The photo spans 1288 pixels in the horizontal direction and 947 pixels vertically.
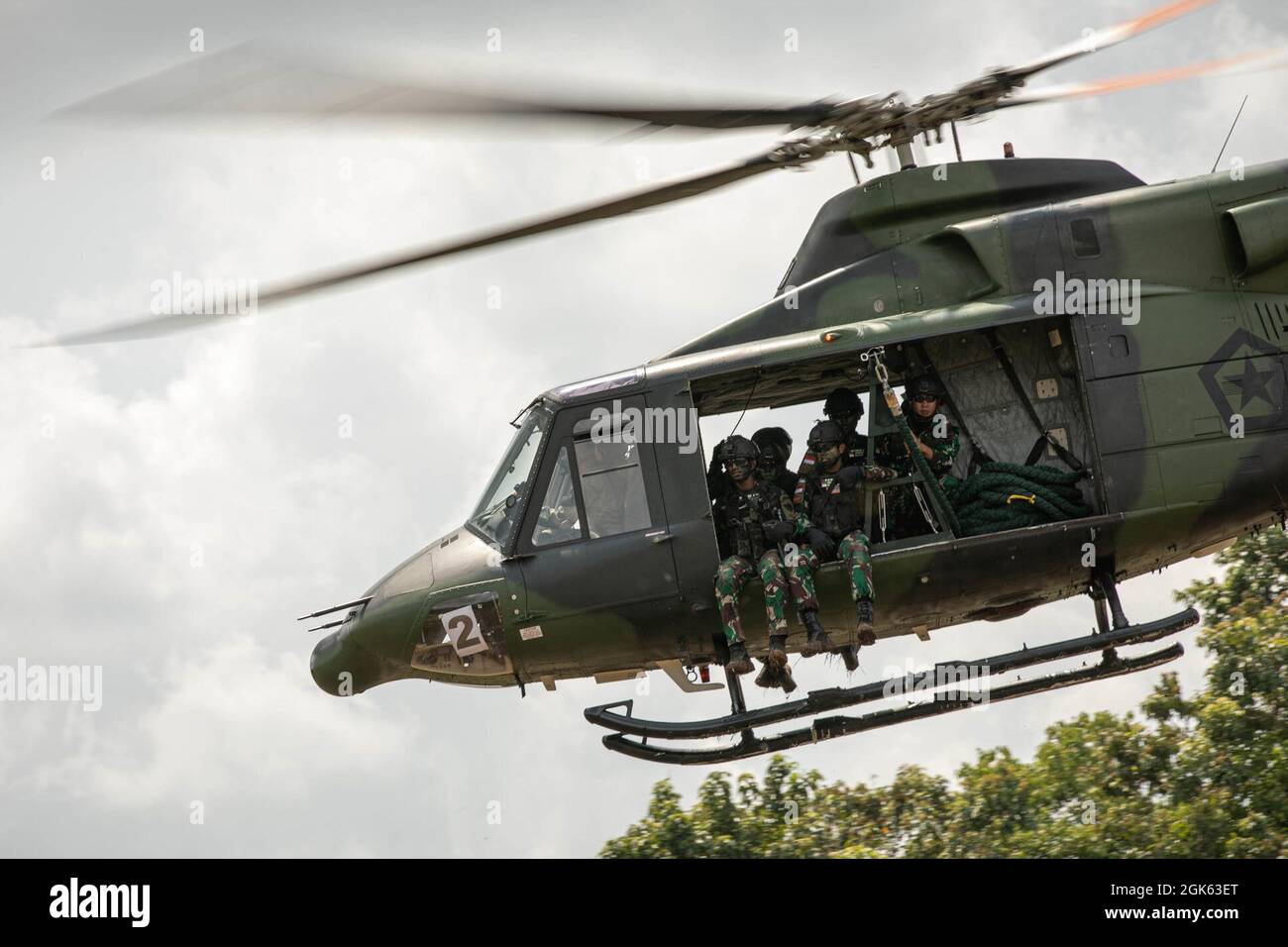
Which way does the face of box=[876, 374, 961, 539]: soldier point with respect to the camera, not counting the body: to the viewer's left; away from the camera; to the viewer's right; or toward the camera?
toward the camera

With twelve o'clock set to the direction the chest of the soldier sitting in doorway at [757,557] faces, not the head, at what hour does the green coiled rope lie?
The green coiled rope is roughly at 9 o'clock from the soldier sitting in doorway.

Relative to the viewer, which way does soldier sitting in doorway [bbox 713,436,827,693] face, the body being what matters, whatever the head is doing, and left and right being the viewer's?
facing the viewer

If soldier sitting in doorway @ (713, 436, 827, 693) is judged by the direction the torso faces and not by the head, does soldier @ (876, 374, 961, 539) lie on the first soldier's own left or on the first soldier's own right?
on the first soldier's own left

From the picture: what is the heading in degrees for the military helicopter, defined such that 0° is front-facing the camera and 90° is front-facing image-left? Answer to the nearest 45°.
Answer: approximately 90°
